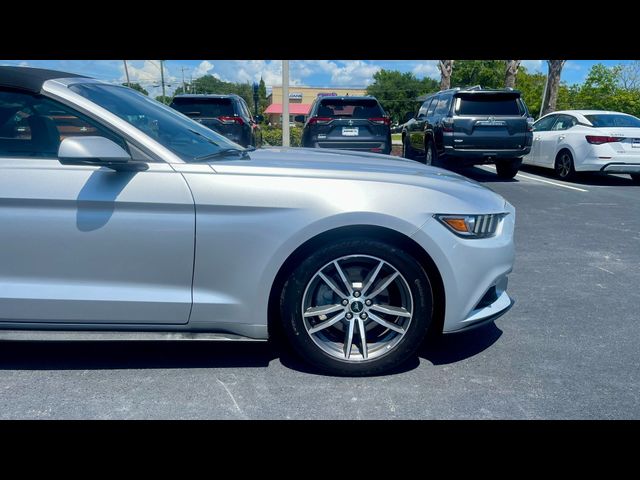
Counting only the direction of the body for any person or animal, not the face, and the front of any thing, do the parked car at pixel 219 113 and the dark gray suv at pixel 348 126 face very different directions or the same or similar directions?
same or similar directions

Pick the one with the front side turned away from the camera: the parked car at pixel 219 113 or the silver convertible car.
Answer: the parked car

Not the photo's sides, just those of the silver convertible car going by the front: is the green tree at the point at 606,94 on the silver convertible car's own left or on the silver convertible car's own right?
on the silver convertible car's own left

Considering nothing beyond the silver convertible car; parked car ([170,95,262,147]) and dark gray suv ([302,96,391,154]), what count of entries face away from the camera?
2

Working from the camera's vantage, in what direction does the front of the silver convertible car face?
facing to the right of the viewer

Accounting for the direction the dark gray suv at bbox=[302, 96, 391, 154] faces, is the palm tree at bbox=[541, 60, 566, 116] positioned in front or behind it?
in front

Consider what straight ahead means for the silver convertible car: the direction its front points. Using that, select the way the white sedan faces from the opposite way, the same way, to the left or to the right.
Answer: to the left

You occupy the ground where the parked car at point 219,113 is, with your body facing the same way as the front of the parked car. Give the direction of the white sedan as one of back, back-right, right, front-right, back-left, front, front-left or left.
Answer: right

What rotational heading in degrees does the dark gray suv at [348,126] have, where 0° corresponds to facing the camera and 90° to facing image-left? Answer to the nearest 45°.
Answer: approximately 180°

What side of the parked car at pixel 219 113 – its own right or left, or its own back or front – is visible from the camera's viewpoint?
back

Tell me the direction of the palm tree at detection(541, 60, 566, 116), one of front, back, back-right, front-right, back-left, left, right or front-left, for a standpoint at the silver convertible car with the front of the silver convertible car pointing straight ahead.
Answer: front-left

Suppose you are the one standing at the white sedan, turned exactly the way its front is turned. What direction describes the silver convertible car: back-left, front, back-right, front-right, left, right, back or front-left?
back-left

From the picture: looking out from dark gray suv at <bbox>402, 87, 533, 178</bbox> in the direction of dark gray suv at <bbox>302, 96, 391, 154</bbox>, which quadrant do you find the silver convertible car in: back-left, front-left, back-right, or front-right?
front-left

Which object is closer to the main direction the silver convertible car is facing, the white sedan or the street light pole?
the white sedan
